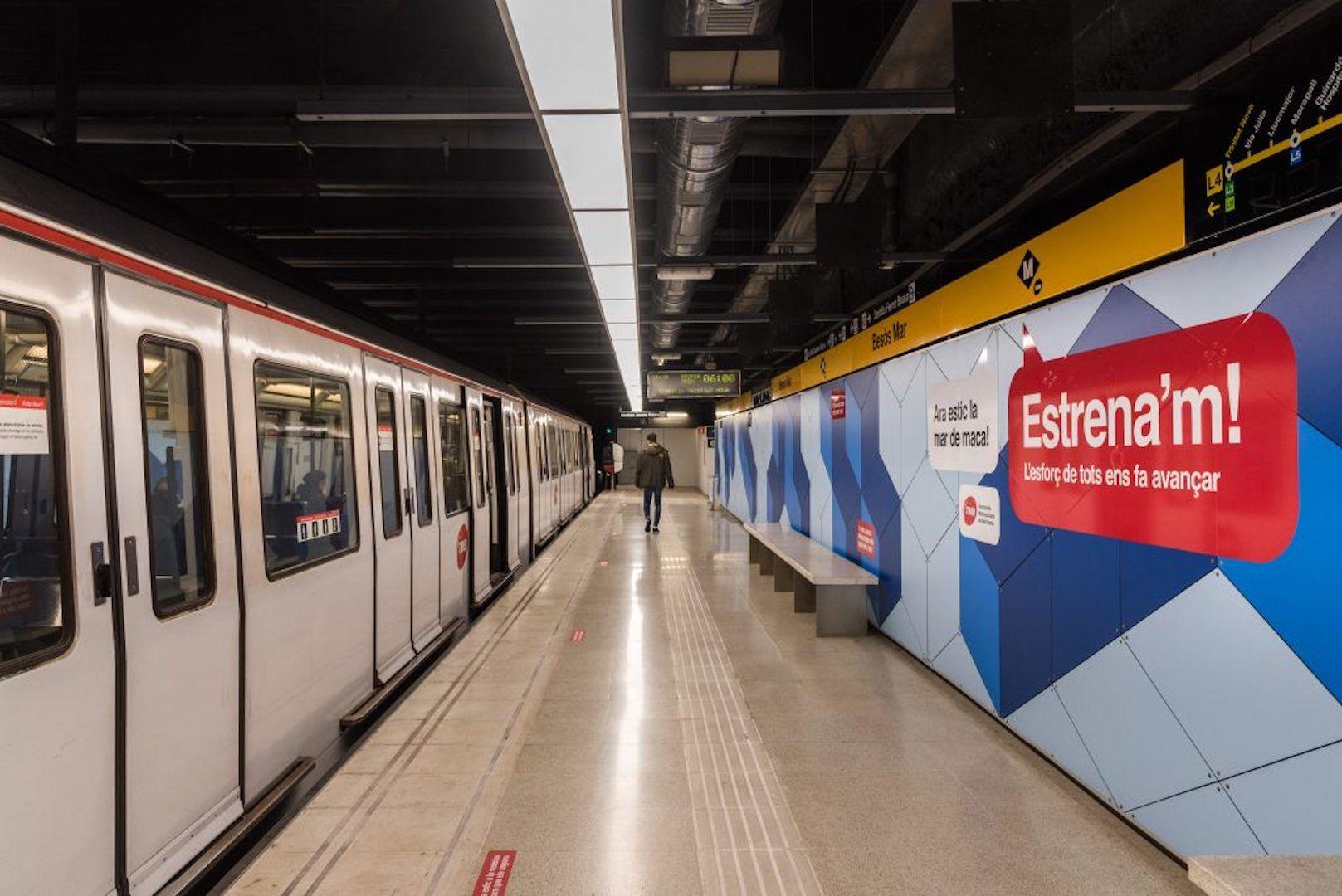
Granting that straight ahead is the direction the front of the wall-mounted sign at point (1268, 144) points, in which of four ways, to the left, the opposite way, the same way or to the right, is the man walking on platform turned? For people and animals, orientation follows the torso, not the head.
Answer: to the right

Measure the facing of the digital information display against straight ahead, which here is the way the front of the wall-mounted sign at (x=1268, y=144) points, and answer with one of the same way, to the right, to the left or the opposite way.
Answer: to the left

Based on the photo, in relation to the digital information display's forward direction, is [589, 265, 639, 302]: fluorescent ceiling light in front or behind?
in front

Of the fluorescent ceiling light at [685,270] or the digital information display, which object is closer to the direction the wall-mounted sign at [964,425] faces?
the fluorescent ceiling light

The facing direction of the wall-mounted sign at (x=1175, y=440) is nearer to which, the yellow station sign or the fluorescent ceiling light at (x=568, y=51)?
the fluorescent ceiling light

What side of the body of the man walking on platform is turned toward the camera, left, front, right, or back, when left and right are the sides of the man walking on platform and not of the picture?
back

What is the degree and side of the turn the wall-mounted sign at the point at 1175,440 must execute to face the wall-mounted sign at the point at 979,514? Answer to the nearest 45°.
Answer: approximately 90° to its right

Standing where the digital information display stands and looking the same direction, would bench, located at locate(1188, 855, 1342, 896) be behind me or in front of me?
in front

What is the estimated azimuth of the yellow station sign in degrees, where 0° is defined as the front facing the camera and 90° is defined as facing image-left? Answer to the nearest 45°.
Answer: approximately 45°

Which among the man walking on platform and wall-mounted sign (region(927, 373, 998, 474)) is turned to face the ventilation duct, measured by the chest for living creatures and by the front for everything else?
the wall-mounted sign

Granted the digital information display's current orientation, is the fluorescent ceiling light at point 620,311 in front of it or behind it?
in front

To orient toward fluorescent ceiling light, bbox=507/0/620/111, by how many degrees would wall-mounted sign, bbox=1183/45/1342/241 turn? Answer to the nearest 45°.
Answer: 0° — it already faces it

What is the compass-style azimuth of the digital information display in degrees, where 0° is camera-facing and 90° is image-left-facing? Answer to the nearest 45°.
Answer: approximately 0°
